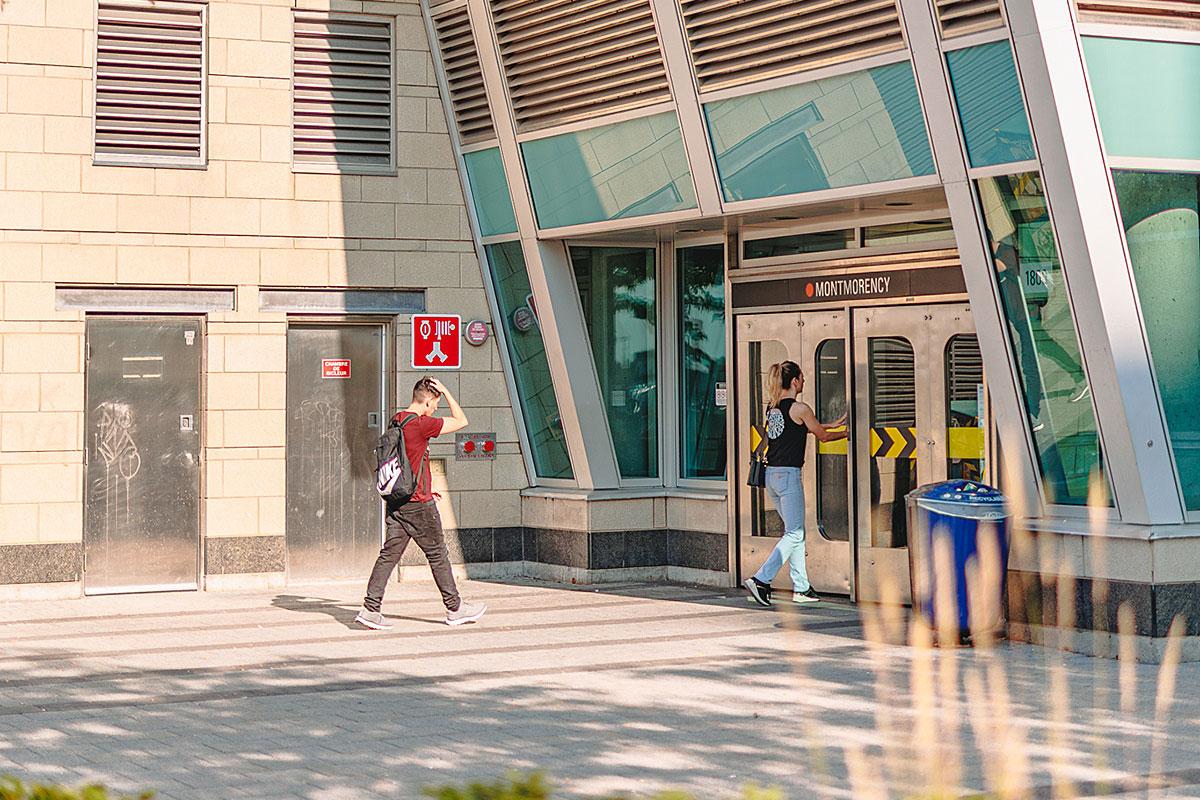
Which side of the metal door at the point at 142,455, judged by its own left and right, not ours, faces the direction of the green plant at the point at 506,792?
front

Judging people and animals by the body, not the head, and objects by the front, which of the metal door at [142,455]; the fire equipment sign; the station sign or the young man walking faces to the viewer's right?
the young man walking

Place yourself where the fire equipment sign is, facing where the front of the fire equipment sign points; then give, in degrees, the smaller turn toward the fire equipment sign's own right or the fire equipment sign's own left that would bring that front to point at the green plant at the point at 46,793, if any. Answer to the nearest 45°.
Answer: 0° — it already faces it

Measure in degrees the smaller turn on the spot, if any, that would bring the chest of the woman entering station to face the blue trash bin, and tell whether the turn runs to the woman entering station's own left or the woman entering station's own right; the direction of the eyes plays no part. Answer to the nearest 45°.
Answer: approximately 90° to the woman entering station's own right

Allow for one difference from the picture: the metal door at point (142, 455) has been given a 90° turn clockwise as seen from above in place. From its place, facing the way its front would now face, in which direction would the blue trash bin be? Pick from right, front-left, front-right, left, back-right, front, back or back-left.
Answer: back-left

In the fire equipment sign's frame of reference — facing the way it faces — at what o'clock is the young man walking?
The young man walking is roughly at 12 o'clock from the fire equipment sign.

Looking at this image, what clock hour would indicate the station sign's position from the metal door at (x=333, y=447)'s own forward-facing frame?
The station sign is roughly at 10 o'clock from the metal door.

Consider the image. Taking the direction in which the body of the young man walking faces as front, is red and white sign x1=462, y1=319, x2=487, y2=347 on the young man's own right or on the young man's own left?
on the young man's own left

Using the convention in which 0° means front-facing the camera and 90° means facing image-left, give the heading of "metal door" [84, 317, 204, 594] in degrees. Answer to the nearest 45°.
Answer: approximately 0°

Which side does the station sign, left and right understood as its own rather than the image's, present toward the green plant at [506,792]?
front

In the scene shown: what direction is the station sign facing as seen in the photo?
toward the camera

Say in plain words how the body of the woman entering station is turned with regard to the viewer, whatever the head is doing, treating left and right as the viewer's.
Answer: facing away from the viewer and to the right of the viewer

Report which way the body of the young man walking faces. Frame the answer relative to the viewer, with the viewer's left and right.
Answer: facing to the right of the viewer

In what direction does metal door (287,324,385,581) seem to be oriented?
toward the camera

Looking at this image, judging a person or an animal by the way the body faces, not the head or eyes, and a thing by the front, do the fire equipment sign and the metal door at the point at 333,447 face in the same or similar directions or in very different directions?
same or similar directions
